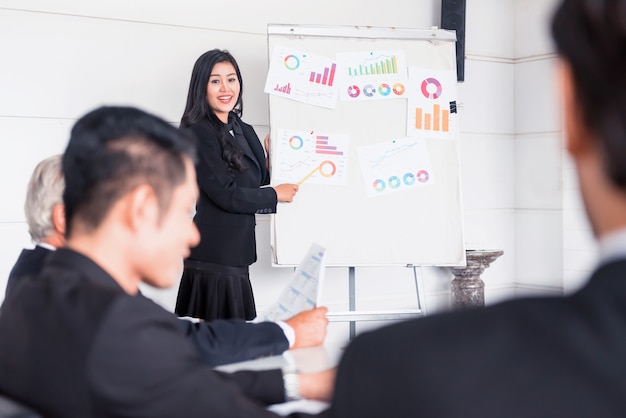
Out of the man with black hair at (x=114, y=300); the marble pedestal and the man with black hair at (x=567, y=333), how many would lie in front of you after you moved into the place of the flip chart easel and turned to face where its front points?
2

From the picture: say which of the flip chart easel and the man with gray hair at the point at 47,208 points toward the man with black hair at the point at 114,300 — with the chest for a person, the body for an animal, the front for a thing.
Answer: the flip chart easel

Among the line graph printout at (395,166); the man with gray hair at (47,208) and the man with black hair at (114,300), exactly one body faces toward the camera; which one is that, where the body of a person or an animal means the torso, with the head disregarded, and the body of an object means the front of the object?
the line graph printout

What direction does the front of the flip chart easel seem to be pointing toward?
toward the camera

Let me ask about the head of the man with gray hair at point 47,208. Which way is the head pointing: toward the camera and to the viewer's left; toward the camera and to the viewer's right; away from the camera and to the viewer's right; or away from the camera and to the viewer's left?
away from the camera and to the viewer's right

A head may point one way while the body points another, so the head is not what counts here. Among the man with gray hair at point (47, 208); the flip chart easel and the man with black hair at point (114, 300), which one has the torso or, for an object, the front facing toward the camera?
the flip chart easel

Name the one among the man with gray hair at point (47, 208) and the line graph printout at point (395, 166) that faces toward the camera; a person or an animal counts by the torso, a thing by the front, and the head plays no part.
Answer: the line graph printout

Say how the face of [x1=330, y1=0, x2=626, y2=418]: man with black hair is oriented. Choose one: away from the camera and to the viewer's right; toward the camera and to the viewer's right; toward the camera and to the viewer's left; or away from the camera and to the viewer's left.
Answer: away from the camera and to the viewer's left

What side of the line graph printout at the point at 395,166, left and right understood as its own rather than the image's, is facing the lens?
front

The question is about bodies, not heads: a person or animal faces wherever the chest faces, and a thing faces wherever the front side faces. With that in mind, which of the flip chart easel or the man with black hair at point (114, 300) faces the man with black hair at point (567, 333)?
the flip chart easel

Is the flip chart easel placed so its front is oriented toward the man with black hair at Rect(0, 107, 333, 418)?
yes

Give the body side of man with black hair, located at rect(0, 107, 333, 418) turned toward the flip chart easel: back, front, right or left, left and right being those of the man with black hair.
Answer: front

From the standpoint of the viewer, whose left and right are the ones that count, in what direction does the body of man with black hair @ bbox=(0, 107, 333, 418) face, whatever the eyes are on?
facing away from the viewer and to the right of the viewer

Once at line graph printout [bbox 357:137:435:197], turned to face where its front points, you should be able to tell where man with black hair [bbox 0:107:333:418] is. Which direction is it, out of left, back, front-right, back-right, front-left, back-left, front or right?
front

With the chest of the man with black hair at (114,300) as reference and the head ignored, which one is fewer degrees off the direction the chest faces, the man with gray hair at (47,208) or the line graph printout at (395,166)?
the line graph printout

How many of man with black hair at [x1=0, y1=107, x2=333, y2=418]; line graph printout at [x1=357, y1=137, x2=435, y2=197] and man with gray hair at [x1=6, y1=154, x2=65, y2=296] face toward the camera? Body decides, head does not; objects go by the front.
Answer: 1

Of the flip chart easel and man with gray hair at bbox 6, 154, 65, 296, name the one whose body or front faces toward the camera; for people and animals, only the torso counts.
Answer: the flip chart easel

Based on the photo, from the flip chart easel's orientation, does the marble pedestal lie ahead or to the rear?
to the rear

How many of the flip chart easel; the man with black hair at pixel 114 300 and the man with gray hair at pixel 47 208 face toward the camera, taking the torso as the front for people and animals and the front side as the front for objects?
1
